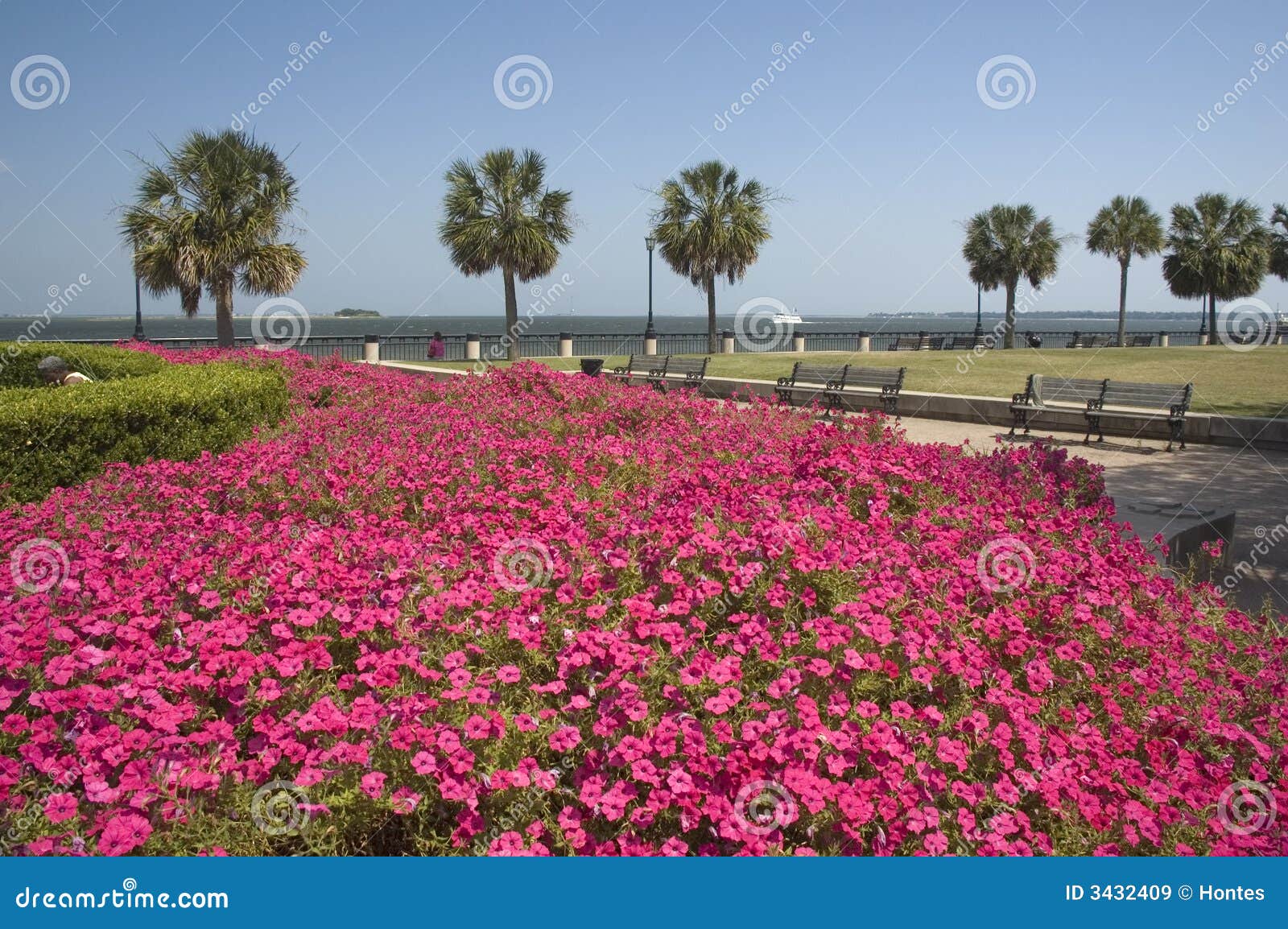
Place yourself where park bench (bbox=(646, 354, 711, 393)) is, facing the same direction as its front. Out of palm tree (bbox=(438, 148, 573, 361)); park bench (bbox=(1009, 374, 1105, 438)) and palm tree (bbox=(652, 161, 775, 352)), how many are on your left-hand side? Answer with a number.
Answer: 1
